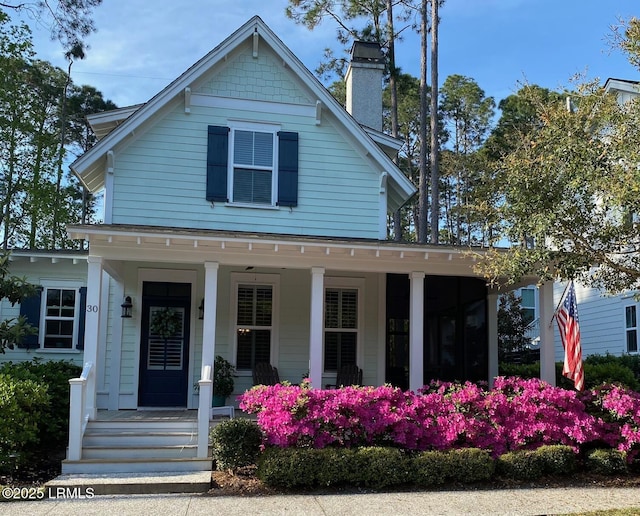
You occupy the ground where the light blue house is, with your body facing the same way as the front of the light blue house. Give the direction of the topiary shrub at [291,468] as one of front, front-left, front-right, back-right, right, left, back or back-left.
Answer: front

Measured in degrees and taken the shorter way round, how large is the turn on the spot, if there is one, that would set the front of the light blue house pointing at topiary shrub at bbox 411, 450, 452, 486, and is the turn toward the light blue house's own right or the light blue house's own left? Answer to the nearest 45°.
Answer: approximately 45° to the light blue house's own left

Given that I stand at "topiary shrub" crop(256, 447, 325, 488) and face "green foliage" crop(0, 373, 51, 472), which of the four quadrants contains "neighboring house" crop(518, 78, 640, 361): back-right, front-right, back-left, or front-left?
back-right

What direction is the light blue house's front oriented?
toward the camera

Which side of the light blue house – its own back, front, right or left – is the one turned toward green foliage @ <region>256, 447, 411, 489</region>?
front

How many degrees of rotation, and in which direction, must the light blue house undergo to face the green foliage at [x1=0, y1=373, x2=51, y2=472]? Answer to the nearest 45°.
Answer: approximately 45° to its right

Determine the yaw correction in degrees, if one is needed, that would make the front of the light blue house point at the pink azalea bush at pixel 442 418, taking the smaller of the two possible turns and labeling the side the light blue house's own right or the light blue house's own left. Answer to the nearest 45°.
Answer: approximately 45° to the light blue house's own left

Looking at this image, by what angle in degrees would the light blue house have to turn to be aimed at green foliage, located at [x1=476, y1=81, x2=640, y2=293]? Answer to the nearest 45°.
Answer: approximately 45° to its left

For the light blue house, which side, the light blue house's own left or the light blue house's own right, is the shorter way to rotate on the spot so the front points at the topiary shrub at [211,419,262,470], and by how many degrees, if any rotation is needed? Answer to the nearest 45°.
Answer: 0° — it already faces it
